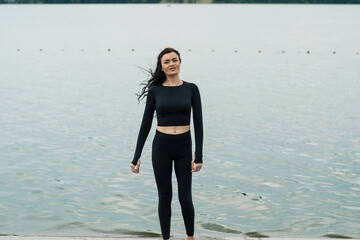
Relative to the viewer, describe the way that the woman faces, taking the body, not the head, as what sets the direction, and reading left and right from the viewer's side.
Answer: facing the viewer

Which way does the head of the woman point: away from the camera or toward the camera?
toward the camera
